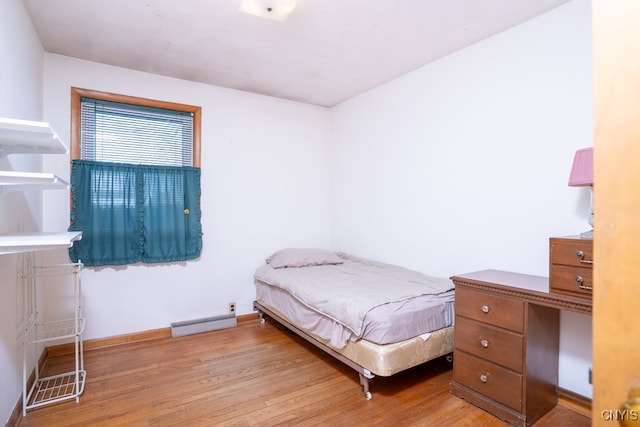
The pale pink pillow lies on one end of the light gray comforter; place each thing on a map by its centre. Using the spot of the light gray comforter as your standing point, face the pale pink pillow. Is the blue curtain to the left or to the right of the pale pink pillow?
left

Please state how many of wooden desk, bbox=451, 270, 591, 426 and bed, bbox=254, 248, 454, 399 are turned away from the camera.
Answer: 0

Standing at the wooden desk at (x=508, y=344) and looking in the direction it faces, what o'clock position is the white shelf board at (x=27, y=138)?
The white shelf board is roughly at 12 o'clock from the wooden desk.

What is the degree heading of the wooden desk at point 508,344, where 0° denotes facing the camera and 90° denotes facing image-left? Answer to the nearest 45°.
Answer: approximately 45°

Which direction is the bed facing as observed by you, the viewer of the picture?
facing the viewer and to the right of the viewer

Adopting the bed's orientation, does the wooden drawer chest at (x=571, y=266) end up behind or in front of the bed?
in front

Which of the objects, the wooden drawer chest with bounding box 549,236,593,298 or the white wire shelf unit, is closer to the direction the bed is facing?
the wooden drawer chest

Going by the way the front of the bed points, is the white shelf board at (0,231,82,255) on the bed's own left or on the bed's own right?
on the bed's own right

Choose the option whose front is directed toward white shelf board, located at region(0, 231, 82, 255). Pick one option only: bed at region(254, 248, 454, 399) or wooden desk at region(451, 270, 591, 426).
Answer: the wooden desk

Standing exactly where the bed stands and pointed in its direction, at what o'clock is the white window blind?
The white window blind is roughly at 5 o'clock from the bed.

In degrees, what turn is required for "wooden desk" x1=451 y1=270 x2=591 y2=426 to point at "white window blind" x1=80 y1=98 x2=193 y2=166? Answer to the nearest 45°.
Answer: approximately 45° to its right

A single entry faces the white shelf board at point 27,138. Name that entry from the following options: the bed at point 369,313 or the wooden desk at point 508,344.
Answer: the wooden desk
